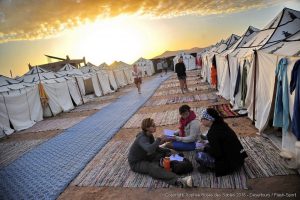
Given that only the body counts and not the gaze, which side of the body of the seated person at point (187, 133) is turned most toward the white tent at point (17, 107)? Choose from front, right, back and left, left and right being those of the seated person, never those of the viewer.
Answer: right

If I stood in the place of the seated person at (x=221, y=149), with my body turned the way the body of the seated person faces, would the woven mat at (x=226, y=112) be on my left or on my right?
on my right

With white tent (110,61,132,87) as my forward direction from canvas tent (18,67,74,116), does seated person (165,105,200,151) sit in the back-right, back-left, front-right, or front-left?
back-right

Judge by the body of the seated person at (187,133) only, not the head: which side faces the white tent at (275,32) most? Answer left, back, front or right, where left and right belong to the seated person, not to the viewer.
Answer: back

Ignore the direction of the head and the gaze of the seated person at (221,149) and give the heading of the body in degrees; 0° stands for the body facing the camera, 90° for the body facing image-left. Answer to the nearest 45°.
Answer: approximately 90°

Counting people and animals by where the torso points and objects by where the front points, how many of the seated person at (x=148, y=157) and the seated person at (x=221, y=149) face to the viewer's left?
1

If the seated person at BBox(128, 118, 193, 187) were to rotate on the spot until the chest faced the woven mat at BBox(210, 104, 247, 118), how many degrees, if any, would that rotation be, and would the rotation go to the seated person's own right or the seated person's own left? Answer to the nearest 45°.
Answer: approximately 45° to the seated person's own left

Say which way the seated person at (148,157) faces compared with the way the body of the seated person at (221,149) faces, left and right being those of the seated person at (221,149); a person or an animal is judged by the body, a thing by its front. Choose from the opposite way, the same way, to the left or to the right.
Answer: the opposite way

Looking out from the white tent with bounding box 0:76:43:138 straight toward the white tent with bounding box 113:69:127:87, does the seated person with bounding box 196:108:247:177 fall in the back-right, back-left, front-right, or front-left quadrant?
back-right

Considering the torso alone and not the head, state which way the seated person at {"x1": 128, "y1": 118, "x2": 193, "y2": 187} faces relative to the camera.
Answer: to the viewer's right

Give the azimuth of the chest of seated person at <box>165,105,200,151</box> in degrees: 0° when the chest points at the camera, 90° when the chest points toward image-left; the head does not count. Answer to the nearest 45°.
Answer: approximately 45°
